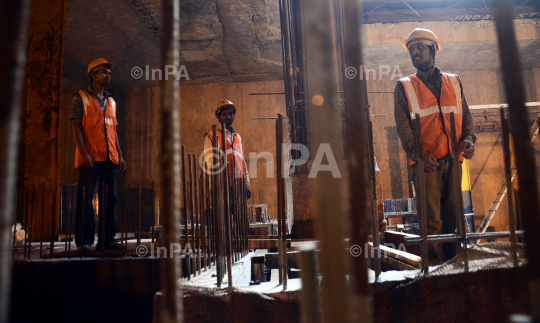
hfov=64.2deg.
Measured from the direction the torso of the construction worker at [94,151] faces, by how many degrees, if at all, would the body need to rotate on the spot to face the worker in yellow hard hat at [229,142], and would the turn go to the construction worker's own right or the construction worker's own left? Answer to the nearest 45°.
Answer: approximately 90° to the construction worker's own left

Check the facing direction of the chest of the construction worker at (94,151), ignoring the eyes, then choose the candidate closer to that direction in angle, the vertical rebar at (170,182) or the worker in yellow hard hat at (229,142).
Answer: the vertical rebar

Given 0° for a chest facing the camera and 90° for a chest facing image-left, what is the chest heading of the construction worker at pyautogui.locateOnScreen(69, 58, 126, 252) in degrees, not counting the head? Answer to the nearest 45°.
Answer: approximately 315°
